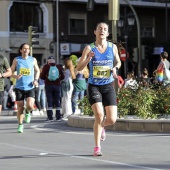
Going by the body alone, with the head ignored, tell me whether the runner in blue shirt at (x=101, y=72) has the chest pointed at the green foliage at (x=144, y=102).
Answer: no

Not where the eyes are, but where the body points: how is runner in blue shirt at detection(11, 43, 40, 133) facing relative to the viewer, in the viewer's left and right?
facing the viewer

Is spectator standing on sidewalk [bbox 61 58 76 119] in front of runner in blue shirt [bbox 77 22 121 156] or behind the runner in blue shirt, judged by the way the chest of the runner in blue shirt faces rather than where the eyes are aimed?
behind

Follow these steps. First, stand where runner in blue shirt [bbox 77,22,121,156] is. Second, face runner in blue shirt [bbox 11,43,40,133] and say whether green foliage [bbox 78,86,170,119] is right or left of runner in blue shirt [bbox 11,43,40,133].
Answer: right

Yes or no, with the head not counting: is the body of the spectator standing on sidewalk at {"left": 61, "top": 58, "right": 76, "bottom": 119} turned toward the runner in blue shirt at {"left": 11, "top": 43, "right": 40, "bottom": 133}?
no

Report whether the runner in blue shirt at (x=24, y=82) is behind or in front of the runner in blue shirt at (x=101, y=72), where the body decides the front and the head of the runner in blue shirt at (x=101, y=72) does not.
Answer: behind

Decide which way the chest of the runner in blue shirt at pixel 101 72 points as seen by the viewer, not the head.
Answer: toward the camera

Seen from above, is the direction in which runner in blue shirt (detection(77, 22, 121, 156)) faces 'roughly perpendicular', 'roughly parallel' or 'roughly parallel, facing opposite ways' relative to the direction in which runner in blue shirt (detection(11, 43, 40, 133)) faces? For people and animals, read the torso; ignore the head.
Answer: roughly parallel
